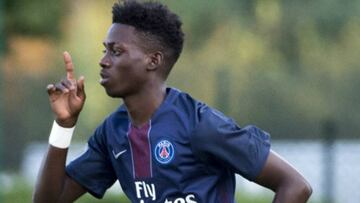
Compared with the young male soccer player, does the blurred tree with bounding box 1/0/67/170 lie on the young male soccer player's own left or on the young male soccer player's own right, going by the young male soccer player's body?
on the young male soccer player's own right

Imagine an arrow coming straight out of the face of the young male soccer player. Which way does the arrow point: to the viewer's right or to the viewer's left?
to the viewer's left
